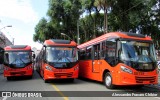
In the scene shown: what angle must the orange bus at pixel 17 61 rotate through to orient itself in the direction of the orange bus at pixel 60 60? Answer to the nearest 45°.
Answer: approximately 45° to its left

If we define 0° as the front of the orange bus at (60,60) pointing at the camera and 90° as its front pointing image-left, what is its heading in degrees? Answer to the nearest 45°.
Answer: approximately 0°

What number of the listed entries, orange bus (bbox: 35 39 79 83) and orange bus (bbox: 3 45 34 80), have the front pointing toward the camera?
2

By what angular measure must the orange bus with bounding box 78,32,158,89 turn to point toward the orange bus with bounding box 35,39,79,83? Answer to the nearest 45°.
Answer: approximately 180°

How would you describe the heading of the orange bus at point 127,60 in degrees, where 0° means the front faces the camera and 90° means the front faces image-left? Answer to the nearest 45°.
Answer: approximately 315°

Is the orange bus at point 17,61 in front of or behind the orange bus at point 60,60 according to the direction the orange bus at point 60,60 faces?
behind

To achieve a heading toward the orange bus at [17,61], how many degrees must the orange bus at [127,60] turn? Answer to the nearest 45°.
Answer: approximately 180°

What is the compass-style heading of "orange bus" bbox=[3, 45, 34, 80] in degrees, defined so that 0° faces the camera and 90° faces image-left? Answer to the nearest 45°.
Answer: approximately 0°
